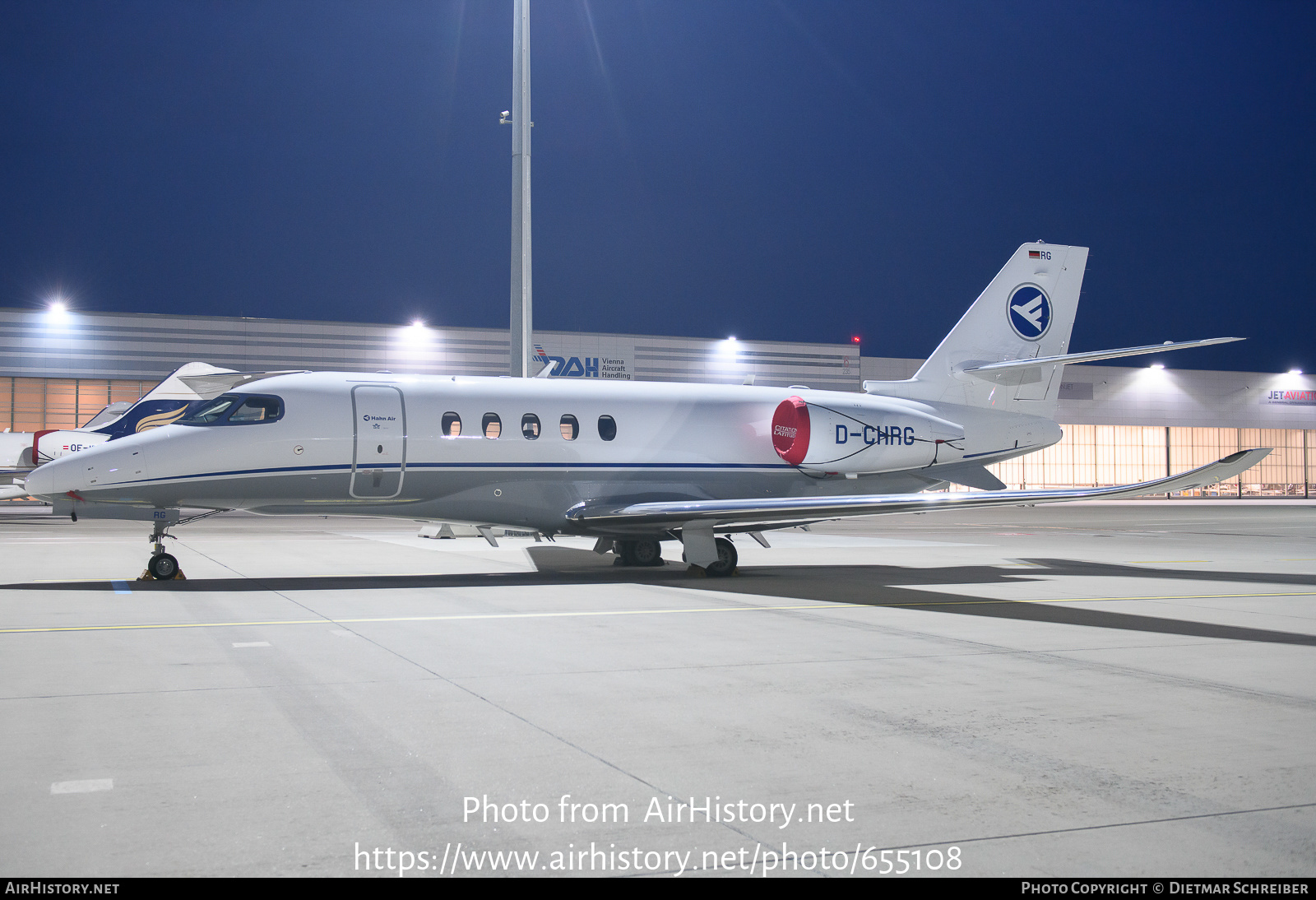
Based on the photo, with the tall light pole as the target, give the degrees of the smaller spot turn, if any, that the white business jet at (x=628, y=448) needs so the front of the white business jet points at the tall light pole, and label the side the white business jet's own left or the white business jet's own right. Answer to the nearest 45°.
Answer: approximately 135° to the white business jet's own right

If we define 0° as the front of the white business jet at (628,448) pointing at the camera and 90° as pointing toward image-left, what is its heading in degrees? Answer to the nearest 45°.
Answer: approximately 45°
